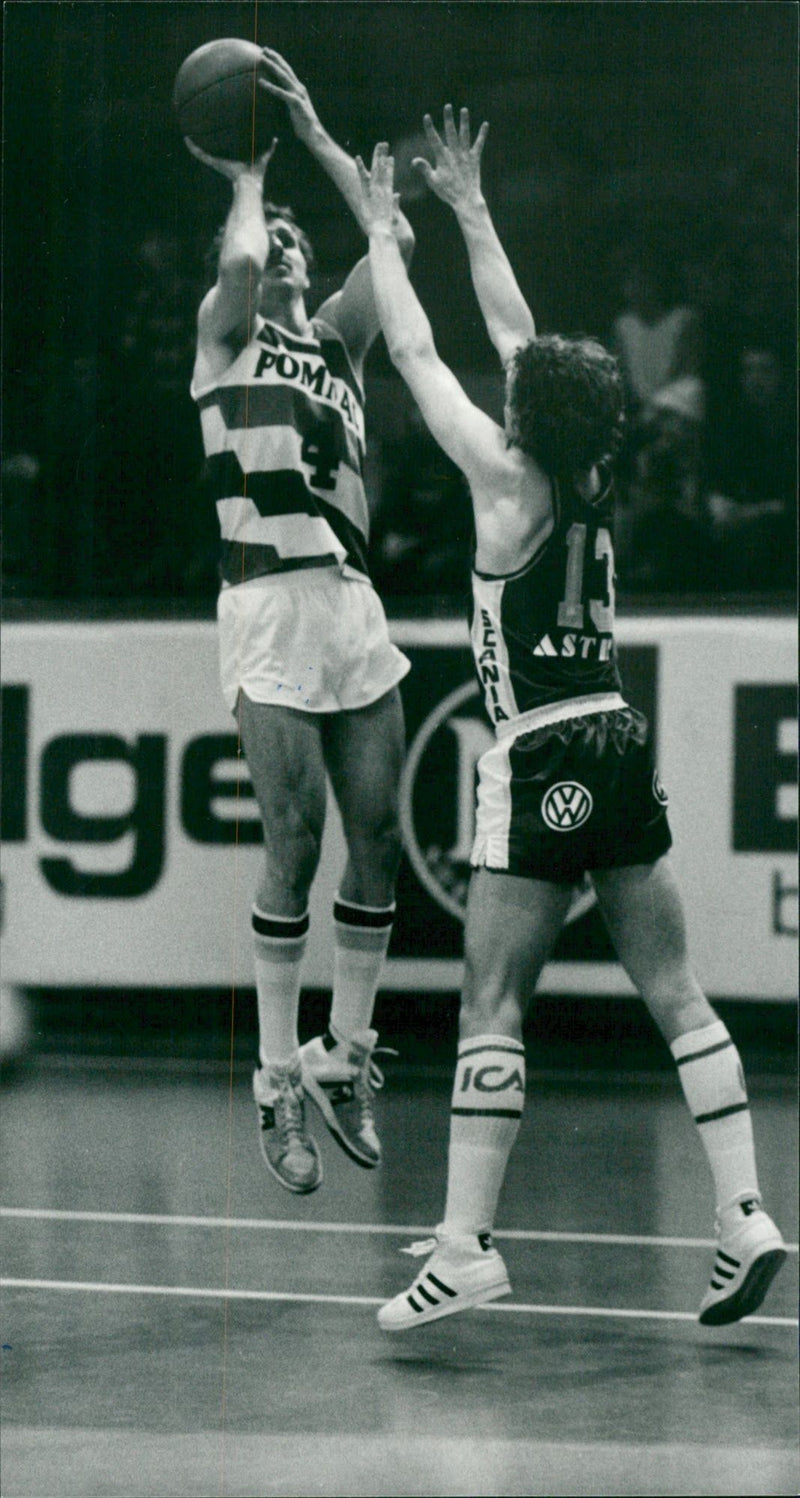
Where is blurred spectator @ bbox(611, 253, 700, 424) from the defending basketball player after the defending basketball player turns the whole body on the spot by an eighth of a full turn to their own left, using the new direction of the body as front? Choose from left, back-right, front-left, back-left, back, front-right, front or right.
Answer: right

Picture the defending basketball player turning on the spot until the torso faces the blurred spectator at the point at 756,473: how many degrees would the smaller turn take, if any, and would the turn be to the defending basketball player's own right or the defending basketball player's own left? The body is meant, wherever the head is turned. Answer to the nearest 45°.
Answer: approximately 45° to the defending basketball player's own right

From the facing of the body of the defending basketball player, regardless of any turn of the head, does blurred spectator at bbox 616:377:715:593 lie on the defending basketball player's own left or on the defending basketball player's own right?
on the defending basketball player's own right

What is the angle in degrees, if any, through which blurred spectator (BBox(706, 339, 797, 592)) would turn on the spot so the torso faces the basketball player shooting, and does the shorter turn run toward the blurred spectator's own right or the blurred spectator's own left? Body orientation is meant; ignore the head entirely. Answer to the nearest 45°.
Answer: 0° — they already face them

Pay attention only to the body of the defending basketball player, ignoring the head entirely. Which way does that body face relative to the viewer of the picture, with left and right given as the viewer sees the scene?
facing away from the viewer and to the left of the viewer

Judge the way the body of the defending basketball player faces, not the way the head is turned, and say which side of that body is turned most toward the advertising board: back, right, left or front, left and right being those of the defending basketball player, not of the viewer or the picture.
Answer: front

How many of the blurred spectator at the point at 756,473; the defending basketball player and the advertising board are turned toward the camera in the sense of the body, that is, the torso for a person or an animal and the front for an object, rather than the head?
2

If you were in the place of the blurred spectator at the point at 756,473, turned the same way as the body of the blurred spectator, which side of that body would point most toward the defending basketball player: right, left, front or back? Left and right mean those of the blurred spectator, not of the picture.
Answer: front
